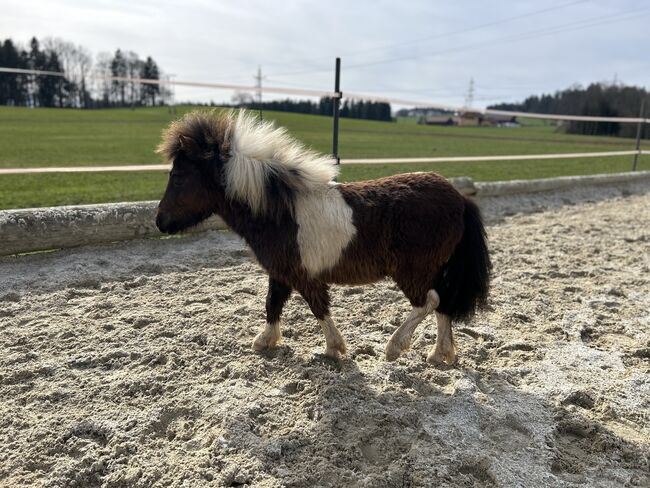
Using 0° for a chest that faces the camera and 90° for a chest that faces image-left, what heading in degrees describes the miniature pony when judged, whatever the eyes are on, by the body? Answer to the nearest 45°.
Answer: approximately 90°
